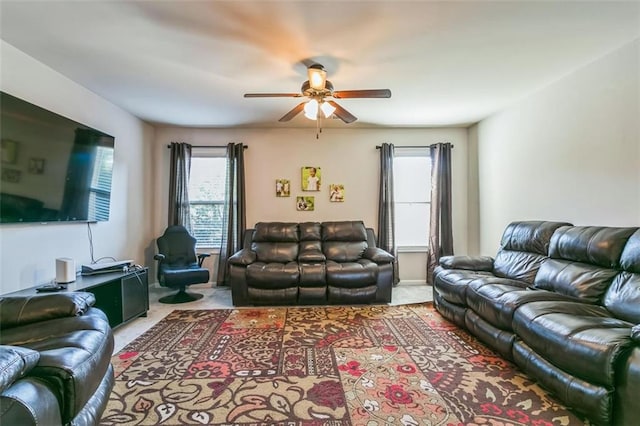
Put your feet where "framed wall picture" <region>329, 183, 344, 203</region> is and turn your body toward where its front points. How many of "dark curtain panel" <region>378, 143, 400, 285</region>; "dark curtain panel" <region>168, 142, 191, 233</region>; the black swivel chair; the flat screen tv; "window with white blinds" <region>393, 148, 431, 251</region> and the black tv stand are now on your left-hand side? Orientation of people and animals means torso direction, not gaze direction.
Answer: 2

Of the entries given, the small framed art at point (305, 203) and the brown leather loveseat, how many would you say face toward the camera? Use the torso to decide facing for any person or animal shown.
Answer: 2

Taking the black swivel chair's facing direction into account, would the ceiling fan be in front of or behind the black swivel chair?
in front

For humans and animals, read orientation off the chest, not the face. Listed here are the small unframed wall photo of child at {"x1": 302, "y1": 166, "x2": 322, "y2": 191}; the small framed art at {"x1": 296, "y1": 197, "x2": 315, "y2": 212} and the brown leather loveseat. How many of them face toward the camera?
3

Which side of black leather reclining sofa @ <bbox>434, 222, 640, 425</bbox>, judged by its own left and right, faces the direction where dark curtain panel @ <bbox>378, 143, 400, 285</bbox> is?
right

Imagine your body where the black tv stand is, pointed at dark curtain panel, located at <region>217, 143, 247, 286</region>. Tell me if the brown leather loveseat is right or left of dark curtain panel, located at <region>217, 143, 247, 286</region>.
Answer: right

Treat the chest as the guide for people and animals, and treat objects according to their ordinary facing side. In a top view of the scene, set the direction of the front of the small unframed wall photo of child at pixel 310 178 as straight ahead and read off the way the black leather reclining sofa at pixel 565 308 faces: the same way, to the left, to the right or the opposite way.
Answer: to the right

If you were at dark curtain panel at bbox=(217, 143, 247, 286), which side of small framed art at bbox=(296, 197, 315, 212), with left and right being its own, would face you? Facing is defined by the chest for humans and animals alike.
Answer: right

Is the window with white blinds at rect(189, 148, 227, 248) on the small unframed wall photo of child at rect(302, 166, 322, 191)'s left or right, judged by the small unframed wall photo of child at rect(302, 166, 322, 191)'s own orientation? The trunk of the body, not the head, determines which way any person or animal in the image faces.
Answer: on its right

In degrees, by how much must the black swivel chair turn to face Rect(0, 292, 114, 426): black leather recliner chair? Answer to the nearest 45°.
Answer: approximately 45° to its right

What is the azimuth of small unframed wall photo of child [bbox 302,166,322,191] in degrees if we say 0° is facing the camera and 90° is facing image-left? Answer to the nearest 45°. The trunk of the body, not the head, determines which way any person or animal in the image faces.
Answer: approximately 0°

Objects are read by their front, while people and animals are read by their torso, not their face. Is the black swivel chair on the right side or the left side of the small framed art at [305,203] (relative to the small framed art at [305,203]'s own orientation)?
on its right

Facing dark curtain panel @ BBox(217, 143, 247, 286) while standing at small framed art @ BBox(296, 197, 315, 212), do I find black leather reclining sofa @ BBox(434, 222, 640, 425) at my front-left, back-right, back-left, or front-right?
back-left

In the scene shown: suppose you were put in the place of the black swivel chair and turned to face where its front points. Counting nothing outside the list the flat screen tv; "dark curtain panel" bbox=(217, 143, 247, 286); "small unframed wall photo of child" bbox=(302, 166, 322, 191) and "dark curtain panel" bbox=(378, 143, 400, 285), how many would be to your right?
1

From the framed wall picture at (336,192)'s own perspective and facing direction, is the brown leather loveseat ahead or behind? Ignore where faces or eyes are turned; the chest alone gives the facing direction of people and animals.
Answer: ahead
